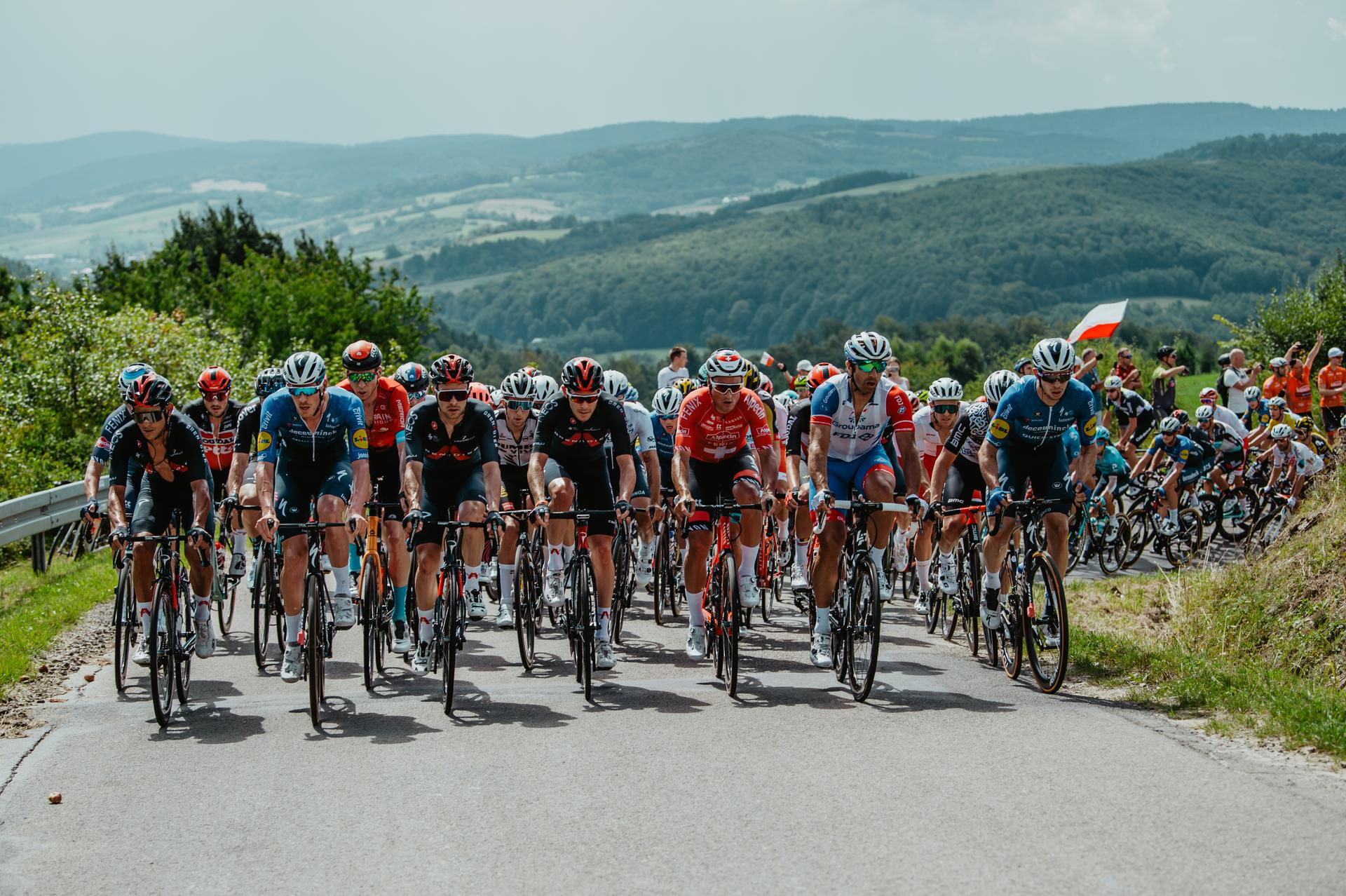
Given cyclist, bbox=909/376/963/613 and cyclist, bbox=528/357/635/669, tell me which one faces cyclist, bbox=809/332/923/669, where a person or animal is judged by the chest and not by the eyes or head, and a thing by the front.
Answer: cyclist, bbox=909/376/963/613

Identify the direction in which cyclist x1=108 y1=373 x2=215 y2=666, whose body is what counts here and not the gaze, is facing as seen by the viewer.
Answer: toward the camera

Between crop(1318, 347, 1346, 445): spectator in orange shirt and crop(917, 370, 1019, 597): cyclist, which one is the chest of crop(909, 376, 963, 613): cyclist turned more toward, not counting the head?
the cyclist

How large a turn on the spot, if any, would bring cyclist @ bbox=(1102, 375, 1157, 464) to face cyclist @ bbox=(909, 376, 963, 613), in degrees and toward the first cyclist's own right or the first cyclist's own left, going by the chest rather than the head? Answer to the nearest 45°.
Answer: approximately 45° to the first cyclist's own left

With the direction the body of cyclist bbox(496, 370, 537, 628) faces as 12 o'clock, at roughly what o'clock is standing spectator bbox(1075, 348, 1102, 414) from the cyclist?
The standing spectator is roughly at 8 o'clock from the cyclist.

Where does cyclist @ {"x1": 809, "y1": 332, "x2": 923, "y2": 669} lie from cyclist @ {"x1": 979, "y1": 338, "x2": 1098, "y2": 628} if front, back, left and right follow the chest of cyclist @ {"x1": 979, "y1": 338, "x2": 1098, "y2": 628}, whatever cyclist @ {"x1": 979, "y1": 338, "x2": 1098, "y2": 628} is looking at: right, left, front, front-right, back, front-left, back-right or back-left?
right

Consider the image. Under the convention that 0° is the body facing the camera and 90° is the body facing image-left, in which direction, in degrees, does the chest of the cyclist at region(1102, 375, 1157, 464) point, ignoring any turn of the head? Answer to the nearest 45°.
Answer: approximately 45°

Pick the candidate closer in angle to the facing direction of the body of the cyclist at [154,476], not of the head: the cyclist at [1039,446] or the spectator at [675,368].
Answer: the cyclist

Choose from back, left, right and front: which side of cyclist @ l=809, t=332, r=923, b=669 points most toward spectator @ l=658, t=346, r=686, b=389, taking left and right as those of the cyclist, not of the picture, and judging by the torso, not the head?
back

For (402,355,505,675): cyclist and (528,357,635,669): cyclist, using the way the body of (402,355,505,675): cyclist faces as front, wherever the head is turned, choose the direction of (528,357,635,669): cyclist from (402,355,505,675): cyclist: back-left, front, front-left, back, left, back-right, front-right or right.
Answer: left

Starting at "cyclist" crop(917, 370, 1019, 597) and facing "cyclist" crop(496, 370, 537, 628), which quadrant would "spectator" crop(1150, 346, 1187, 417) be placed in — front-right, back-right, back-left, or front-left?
back-right

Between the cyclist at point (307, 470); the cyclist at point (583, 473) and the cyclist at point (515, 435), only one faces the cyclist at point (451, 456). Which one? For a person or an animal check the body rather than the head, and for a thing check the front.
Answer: the cyclist at point (515, 435)

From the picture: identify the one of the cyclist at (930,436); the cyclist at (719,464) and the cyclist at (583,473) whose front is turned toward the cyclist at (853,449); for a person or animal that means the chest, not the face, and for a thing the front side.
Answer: the cyclist at (930,436)
